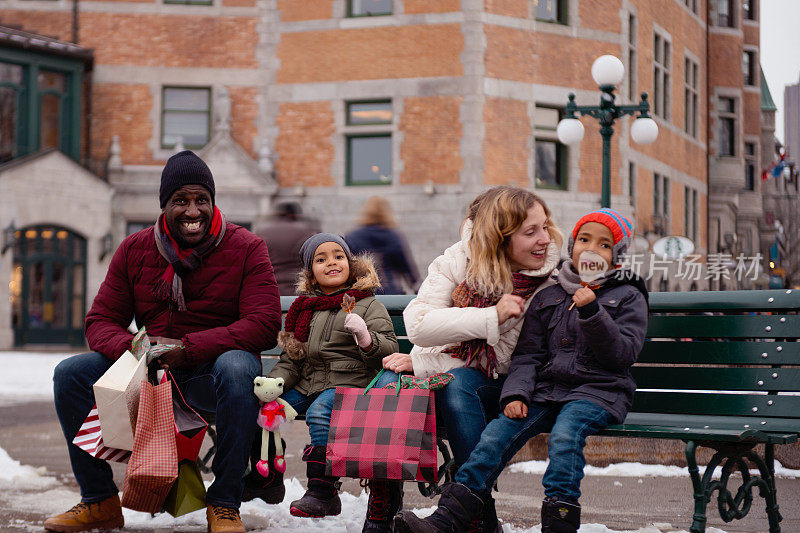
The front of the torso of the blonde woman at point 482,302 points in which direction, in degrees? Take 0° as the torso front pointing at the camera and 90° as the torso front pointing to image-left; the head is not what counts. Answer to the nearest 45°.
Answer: approximately 315°

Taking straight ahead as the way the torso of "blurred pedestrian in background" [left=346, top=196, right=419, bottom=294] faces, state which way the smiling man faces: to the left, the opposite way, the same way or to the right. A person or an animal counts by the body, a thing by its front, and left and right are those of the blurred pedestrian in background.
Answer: the opposite way

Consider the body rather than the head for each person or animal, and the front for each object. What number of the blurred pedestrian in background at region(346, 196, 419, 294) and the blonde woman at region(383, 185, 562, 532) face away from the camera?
1

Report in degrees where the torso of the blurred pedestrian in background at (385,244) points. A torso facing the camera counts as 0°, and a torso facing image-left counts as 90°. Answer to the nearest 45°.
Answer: approximately 180°

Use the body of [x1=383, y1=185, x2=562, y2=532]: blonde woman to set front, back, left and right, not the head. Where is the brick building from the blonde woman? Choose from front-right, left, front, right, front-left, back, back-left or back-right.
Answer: back-left
